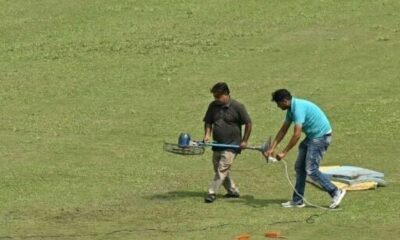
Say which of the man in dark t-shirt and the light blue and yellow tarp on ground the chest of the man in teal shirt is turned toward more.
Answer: the man in dark t-shirt

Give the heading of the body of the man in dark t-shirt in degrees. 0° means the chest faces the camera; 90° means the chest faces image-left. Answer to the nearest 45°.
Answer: approximately 45°

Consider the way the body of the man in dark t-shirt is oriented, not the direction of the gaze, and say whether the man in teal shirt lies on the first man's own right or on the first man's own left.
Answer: on the first man's own left

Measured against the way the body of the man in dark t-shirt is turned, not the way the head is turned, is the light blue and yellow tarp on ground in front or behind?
behind

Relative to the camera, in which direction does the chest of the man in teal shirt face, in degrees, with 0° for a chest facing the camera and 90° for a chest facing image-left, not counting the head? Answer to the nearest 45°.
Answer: approximately 90°
